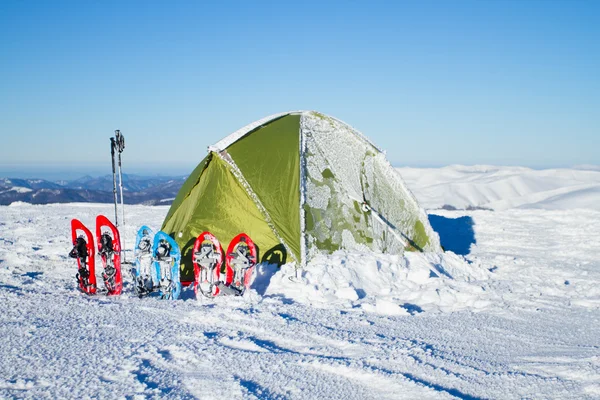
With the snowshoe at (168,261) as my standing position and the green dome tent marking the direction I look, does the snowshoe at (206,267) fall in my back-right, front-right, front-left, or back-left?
front-right

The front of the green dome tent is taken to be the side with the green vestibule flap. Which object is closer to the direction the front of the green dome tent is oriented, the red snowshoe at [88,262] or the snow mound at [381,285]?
the red snowshoe

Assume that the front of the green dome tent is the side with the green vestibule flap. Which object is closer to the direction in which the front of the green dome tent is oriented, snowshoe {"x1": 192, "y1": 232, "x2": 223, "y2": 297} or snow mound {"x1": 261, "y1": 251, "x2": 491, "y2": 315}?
the snowshoe

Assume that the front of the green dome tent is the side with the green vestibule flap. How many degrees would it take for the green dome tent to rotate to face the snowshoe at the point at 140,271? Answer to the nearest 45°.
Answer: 0° — it already faces it

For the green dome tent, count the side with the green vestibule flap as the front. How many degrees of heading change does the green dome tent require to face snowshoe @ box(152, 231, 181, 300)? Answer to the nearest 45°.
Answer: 0° — it already faces it

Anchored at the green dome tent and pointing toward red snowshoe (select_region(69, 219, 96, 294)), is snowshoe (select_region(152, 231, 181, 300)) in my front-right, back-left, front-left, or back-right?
front-left

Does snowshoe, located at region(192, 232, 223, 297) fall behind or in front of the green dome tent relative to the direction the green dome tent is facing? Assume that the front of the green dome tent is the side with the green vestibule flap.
in front

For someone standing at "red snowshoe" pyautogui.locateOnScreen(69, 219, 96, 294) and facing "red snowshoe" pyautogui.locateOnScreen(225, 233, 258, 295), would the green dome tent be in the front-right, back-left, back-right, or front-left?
front-left

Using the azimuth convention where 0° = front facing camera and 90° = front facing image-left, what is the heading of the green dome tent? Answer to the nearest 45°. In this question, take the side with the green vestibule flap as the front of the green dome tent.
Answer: approximately 45°

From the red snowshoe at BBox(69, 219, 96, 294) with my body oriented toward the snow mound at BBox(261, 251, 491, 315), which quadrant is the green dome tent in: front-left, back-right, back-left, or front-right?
front-left

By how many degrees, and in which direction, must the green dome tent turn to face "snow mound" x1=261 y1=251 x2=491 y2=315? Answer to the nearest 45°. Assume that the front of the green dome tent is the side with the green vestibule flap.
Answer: approximately 90° to its left

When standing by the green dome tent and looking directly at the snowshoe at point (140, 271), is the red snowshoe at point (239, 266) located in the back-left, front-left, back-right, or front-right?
front-left
